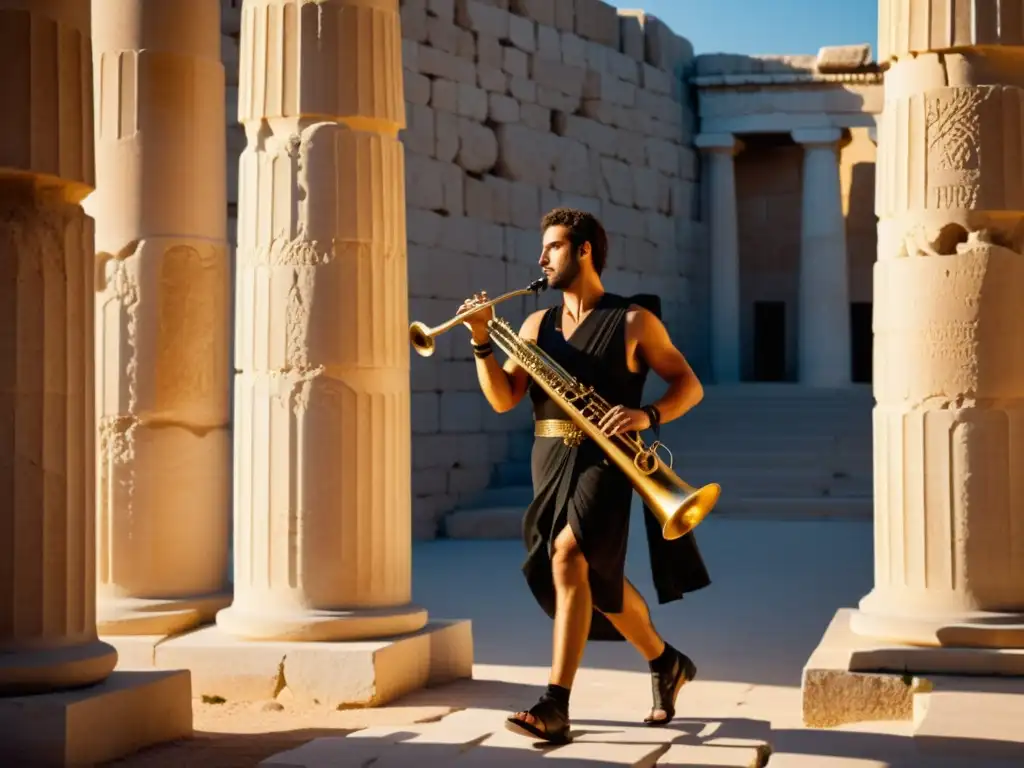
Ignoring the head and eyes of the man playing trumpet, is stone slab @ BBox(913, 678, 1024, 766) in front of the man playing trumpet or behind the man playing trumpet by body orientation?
behind

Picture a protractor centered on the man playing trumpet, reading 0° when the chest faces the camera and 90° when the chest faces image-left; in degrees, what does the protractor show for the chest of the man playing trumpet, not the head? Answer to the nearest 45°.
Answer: approximately 45°

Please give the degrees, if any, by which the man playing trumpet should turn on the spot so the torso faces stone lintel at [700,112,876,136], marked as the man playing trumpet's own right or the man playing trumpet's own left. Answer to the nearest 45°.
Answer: approximately 135° to the man playing trumpet's own right

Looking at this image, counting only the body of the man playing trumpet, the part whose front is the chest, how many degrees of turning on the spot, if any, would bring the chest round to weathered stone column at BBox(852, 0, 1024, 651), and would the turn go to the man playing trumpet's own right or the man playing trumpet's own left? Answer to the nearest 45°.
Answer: approximately 180°

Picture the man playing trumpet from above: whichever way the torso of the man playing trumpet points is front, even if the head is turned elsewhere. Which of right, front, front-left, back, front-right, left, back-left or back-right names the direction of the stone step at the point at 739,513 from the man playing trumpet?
back-right

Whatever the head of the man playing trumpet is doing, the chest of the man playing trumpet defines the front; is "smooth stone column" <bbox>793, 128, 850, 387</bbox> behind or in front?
behind

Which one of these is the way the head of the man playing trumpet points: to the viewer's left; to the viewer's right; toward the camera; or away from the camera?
to the viewer's left

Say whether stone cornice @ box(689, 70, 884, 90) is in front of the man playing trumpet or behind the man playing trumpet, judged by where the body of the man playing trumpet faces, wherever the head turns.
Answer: behind

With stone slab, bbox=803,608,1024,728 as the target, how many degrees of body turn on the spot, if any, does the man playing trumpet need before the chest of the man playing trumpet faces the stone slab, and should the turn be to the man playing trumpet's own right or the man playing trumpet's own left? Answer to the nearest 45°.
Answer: approximately 180°

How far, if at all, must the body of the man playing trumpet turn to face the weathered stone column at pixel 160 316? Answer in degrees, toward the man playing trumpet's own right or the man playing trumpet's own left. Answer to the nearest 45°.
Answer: approximately 90° to the man playing trumpet's own right
